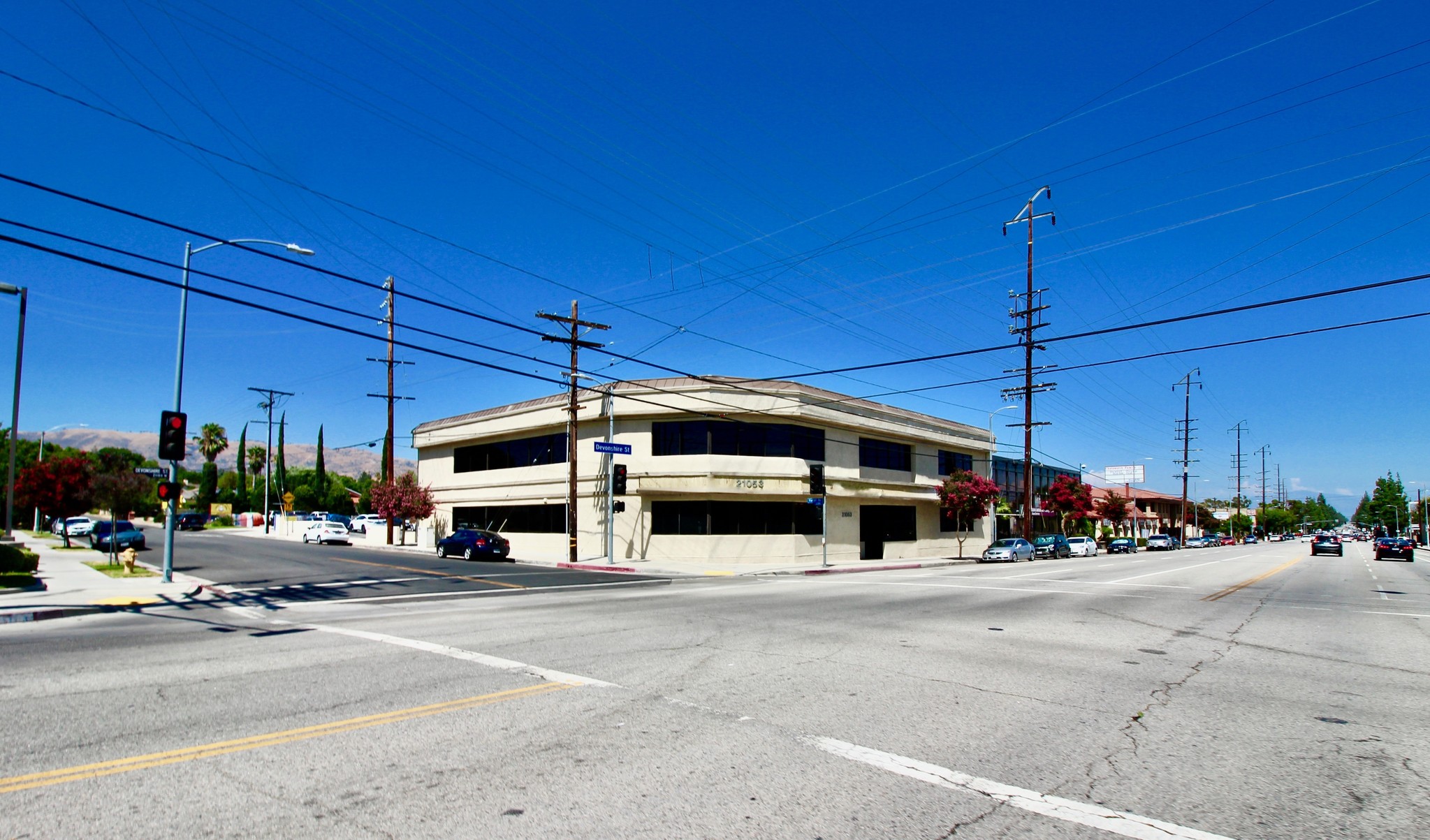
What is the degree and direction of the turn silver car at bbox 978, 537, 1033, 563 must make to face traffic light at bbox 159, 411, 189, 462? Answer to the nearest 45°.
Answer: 0° — it already faces it

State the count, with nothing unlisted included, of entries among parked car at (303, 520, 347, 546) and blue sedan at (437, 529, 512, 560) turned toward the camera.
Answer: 0

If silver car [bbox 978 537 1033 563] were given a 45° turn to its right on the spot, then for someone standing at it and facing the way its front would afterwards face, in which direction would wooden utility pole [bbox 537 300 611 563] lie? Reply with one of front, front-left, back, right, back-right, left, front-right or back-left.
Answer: front-left

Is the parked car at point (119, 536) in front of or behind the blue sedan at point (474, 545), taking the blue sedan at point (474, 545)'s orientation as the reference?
in front

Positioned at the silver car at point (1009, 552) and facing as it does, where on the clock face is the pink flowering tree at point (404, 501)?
The pink flowering tree is roughly at 1 o'clock from the silver car.

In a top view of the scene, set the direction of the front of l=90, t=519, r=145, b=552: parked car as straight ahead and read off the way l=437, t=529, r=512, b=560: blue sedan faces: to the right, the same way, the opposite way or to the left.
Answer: the opposite way

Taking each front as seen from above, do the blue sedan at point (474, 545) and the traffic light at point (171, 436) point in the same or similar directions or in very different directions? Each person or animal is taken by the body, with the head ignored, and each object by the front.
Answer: very different directions

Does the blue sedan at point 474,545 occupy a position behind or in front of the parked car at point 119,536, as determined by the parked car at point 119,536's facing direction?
in front

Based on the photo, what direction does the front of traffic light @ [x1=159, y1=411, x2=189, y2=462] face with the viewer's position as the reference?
facing the viewer and to the right of the viewer

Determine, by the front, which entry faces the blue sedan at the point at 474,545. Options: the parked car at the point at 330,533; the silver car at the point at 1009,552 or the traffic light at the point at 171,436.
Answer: the silver car

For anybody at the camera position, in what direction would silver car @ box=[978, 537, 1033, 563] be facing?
facing the viewer and to the left of the viewer
